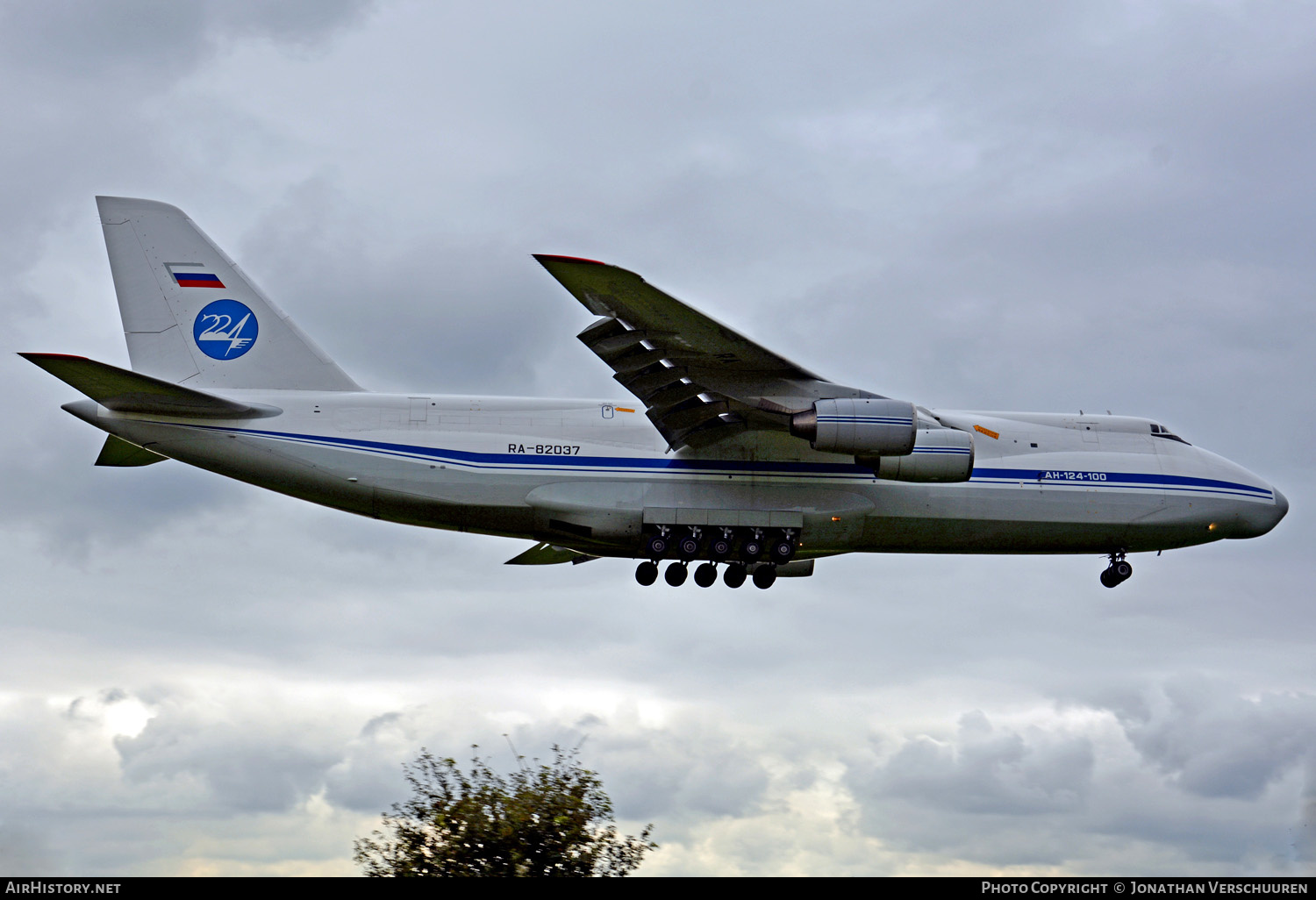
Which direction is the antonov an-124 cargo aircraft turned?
to the viewer's right
